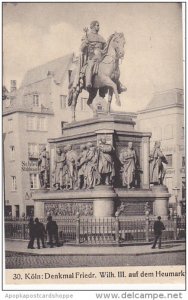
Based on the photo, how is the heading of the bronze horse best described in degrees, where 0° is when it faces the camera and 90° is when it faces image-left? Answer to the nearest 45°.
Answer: approximately 315°
